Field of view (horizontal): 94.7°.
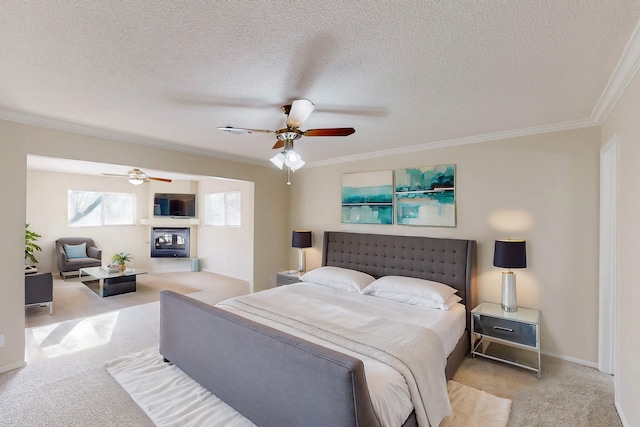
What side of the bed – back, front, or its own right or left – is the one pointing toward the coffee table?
right

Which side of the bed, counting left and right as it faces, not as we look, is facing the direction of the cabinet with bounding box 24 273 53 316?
right

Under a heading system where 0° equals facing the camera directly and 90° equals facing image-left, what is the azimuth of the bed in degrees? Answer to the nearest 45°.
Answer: approximately 45°

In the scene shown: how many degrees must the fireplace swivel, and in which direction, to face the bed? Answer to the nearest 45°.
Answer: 0° — it already faces it

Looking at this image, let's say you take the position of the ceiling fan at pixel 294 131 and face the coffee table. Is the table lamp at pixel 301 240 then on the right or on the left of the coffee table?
right
